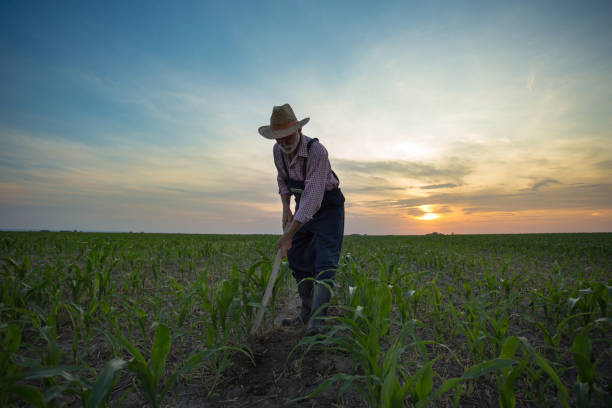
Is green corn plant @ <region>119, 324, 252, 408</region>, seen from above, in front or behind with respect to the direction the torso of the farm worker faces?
in front

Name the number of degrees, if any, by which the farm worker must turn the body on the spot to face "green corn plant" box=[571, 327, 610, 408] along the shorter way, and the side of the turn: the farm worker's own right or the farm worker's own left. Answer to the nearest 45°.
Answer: approximately 90° to the farm worker's own left

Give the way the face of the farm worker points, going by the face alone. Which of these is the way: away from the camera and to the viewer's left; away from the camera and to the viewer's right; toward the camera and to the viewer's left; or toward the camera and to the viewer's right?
toward the camera and to the viewer's left

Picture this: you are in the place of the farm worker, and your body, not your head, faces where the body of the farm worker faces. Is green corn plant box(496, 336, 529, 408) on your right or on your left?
on your left

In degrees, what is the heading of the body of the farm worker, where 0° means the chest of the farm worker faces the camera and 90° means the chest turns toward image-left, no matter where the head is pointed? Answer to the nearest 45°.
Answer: approximately 45°
